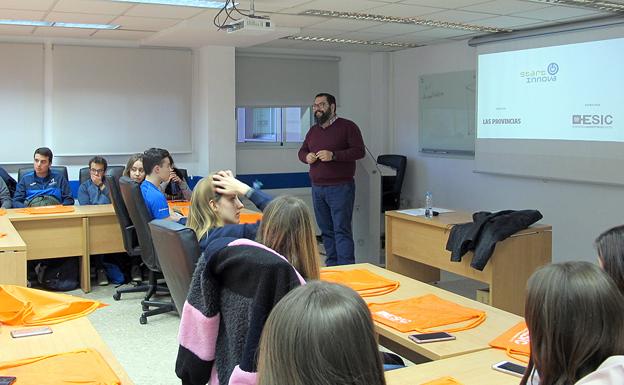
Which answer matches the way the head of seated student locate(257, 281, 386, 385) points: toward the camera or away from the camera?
away from the camera

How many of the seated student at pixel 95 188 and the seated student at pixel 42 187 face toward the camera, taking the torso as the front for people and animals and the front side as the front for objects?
2

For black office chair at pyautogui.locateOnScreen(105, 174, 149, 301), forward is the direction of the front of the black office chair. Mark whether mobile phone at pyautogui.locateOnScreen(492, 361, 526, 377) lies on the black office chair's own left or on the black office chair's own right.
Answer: on the black office chair's own right

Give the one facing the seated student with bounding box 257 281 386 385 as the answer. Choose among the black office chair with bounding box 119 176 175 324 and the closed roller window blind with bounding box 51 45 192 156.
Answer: the closed roller window blind

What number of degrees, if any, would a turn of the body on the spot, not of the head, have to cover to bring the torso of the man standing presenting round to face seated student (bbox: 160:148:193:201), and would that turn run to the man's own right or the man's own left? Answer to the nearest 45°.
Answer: approximately 45° to the man's own right

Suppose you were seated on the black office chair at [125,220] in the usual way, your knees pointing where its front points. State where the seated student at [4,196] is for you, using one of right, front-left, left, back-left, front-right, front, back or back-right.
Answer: back-left

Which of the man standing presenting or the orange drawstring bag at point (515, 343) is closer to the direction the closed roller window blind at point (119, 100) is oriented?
the orange drawstring bag

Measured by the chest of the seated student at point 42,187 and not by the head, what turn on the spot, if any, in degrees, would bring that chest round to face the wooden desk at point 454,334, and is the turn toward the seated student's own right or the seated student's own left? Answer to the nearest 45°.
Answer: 0° — they already face it

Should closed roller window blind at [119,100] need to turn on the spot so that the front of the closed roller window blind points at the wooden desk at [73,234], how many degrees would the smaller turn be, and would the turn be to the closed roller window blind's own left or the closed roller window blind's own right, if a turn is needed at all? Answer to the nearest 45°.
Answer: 0° — it already faces it

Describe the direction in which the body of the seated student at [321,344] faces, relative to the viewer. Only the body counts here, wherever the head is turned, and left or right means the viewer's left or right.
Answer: facing away from the viewer

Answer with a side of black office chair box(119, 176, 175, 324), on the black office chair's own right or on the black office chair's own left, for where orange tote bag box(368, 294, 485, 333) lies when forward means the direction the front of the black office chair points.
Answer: on the black office chair's own right

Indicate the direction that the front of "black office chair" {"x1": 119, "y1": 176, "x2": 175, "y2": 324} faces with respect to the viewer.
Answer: facing away from the viewer and to the right of the viewer

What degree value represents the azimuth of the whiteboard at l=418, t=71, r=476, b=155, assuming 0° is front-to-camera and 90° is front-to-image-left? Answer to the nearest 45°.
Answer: approximately 45°
